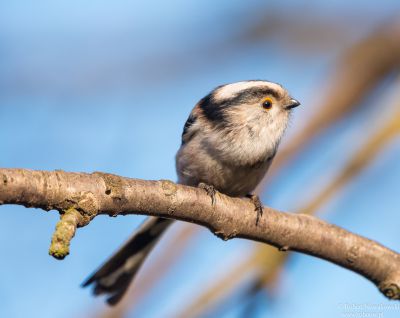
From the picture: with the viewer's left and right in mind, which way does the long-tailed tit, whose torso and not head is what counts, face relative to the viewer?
facing the viewer and to the right of the viewer
